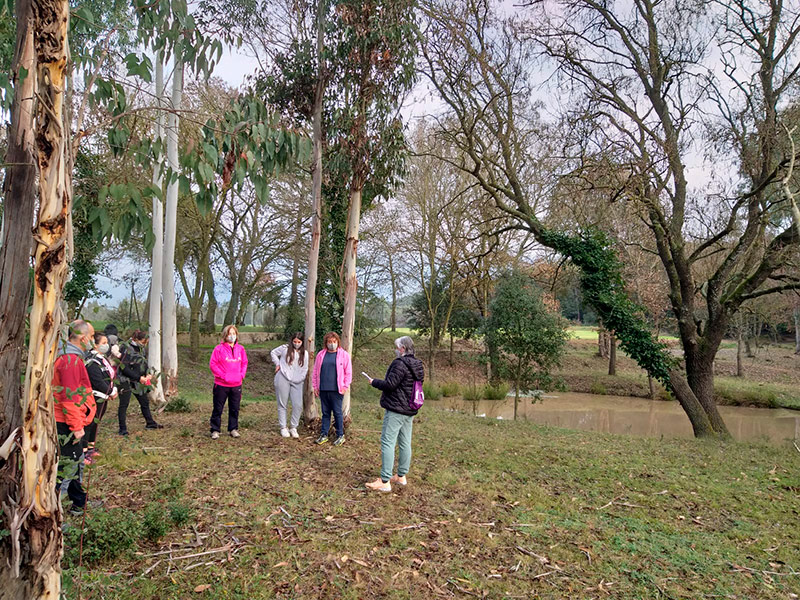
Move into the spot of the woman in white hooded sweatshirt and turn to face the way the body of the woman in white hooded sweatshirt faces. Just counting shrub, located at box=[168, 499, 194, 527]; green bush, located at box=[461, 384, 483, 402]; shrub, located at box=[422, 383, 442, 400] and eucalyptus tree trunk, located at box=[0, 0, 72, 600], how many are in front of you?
2

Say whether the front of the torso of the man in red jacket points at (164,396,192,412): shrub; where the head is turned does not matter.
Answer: no

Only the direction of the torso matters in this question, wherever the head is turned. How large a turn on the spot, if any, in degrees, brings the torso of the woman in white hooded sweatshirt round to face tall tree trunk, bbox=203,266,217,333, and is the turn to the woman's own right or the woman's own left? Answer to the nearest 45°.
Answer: approximately 180°

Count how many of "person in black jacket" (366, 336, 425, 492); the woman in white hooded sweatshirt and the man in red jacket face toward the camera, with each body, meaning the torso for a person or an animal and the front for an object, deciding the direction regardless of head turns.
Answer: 1

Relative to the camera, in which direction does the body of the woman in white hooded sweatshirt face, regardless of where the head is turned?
toward the camera

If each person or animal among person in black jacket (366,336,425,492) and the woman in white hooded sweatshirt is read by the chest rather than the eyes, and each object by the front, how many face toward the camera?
1

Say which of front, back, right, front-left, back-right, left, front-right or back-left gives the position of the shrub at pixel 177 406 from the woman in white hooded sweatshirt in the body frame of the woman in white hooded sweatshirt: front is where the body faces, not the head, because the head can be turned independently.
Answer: back-right

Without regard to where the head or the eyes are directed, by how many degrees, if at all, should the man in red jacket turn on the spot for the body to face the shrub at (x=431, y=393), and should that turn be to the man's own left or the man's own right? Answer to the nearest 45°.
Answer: approximately 45° to the man's own left

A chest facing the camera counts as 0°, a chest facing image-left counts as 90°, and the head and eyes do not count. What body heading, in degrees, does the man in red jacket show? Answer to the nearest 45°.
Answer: approximately 270°

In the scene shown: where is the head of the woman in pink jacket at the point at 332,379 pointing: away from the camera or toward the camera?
toward the camera

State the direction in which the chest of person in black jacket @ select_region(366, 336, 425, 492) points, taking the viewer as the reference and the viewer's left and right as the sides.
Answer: facing to the left of the viewer

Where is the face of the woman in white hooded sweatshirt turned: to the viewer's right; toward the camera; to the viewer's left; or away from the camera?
toward the camera

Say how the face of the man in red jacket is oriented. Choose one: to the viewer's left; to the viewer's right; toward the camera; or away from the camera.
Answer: to the viewer's right

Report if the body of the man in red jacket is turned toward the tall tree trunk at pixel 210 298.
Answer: no

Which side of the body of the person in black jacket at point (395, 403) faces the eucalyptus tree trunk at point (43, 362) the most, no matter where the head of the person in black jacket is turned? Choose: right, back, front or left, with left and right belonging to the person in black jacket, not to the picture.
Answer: left

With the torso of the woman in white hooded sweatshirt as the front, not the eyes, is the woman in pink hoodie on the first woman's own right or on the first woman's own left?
on the first woman's own right

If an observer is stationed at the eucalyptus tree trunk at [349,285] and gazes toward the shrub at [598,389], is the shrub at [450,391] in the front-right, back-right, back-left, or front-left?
front-left
